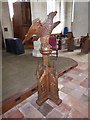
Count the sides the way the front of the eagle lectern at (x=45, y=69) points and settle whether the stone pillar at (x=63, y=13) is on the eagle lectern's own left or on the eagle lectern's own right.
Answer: on the eagle lectern's own left

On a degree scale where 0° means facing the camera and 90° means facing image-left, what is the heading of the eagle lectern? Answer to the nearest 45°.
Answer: approximately 315°

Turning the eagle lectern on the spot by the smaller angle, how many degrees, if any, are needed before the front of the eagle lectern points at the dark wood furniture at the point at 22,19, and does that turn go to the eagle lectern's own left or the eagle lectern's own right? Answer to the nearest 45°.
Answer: approximately 135° to the eagle lectern's own left
